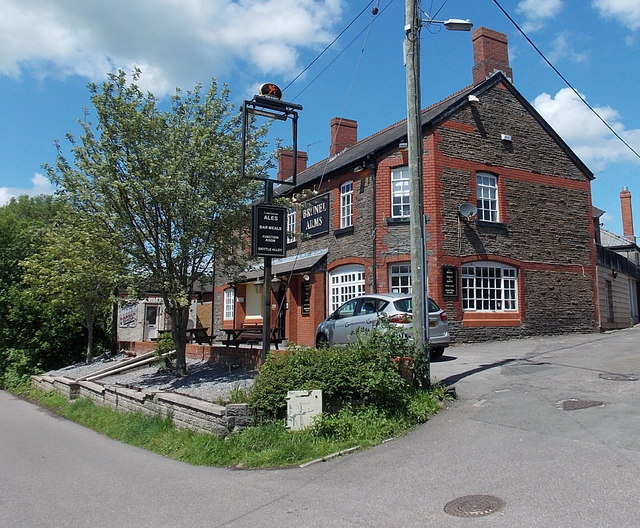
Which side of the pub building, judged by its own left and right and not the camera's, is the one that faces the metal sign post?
front

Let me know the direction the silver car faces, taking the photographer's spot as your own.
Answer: facing away from the viewer and to the left of the viewer

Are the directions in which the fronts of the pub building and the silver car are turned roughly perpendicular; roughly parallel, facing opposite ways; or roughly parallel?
roughly perpendicular

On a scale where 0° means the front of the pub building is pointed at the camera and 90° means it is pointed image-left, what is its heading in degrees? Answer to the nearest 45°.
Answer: approximately 45°

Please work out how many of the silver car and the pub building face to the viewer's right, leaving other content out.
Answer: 0

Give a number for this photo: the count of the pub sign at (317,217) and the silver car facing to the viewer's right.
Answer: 0

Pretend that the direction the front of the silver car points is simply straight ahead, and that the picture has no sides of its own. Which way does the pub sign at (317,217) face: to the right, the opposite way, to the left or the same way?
to the left

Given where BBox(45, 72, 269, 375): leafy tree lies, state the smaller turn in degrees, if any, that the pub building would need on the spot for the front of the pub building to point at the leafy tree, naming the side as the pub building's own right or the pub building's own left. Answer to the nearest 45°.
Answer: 0° — it already faces it

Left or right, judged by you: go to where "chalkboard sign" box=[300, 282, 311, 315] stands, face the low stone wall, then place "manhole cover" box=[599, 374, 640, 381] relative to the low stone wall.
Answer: left
